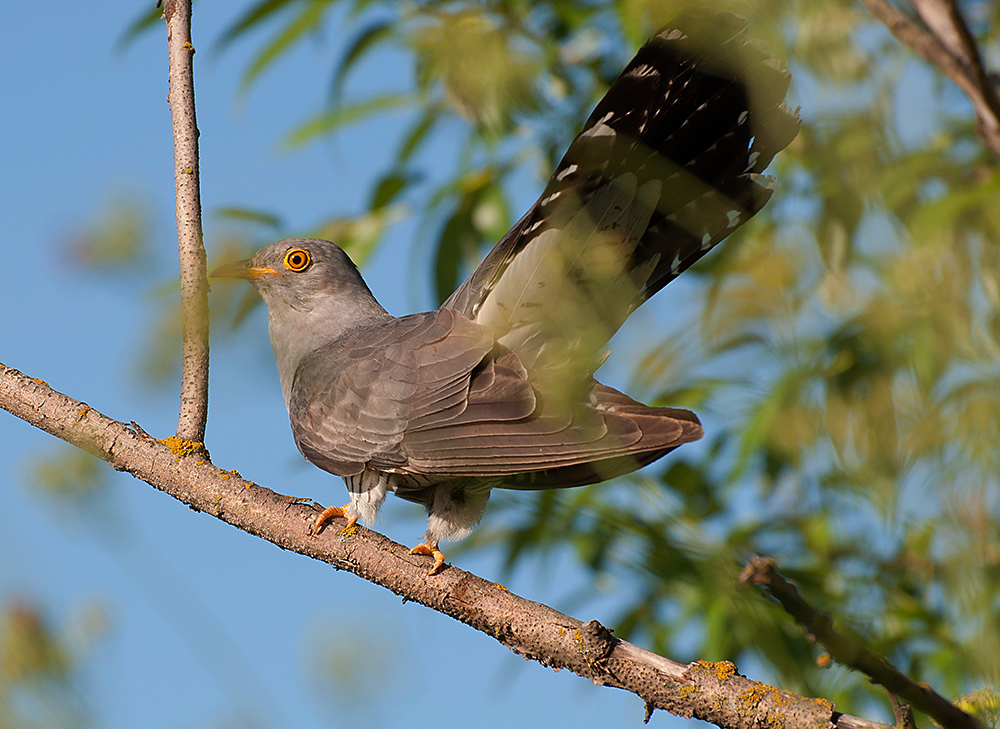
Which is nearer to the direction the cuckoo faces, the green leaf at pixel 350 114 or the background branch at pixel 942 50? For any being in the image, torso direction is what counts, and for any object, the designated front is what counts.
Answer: the green leaf

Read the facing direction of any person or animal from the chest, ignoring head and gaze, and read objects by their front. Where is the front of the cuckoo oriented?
to the viewer's left
